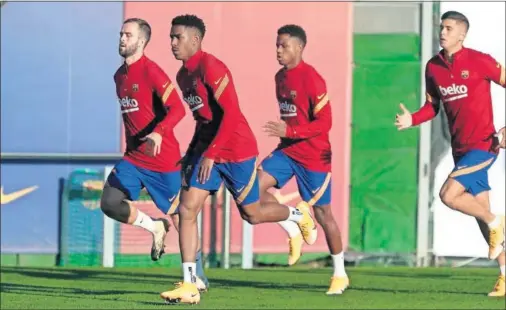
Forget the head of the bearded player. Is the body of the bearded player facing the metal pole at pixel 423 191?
no

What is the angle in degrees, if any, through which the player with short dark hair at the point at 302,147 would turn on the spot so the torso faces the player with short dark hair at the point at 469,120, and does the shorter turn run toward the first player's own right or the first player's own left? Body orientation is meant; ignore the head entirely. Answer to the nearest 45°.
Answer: approximately 135° to the first player's own left

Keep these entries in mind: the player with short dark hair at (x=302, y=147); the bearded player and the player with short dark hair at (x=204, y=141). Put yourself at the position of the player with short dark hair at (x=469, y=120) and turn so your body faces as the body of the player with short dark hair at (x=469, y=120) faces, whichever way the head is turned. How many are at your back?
0

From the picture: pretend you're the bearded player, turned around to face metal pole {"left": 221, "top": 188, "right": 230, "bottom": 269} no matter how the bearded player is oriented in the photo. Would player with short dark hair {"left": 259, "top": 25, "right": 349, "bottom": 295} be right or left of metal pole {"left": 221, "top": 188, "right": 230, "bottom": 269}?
right

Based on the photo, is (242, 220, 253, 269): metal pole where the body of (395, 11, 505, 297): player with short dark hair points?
no

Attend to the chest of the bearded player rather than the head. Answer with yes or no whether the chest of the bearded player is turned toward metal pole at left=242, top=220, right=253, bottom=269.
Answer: no

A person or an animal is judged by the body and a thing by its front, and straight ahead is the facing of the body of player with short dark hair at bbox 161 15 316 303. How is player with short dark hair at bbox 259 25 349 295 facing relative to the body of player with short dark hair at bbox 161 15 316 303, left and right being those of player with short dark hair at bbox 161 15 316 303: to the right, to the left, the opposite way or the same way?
the same way

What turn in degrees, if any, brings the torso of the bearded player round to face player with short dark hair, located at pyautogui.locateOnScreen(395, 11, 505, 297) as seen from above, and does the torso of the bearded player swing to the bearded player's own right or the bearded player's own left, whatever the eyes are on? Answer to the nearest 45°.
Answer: approximately 135° to the bearded player's own left

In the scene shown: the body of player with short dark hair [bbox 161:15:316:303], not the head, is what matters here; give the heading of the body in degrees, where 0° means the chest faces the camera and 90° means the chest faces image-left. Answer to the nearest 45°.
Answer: approximately 45°

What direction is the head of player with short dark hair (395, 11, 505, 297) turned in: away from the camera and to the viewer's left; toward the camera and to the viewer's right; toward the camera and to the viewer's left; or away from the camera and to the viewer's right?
toward the camera and to the viewer's left

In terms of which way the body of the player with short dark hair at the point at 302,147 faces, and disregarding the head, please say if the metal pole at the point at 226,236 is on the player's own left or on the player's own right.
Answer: on the player's own right

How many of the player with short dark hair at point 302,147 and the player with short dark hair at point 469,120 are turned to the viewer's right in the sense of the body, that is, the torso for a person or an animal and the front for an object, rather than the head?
0

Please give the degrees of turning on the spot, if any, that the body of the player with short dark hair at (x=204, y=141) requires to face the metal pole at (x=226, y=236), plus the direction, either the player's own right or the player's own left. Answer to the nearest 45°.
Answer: approximately 135° to the player's own right

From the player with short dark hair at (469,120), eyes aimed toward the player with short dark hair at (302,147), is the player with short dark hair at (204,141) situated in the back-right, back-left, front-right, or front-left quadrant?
front-left

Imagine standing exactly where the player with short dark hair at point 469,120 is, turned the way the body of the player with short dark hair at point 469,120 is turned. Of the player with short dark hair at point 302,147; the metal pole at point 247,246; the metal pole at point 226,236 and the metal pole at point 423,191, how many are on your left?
0

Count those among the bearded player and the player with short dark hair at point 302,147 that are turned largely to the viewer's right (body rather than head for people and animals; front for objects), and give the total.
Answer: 0

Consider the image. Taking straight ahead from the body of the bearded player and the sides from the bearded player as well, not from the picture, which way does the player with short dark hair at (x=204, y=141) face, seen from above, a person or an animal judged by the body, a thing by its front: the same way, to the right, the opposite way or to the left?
the same way

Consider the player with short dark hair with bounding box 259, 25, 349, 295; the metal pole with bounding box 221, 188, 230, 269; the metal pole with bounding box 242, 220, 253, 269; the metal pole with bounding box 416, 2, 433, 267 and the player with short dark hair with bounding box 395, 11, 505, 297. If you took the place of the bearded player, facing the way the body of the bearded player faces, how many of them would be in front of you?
0
